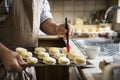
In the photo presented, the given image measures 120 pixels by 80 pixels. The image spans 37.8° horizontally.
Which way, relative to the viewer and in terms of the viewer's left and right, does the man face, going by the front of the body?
facing the viewer and to the right of the viewer
